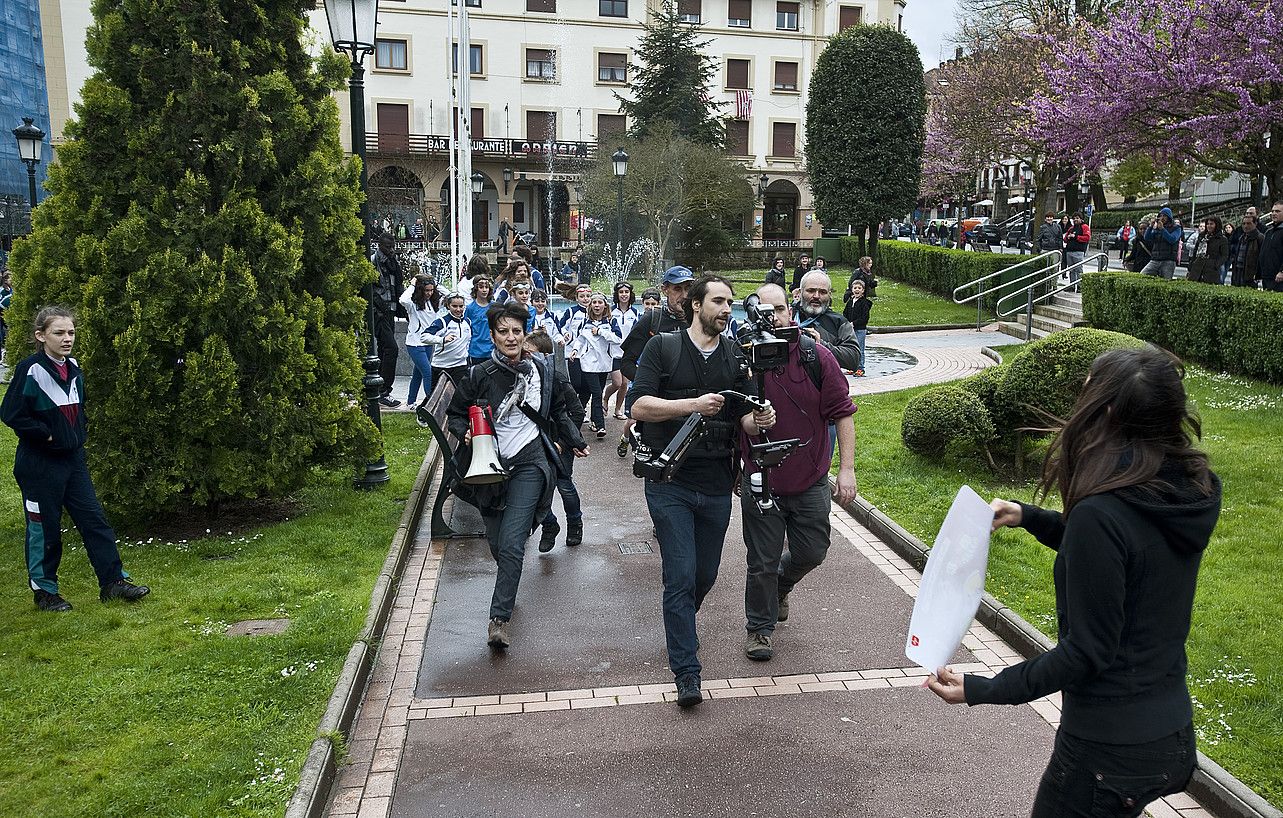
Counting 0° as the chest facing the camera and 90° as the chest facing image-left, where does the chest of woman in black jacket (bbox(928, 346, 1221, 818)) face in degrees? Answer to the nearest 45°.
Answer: approximately 135°

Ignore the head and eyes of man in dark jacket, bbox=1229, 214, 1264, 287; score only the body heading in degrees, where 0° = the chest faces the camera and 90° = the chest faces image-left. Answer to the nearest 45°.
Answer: approximately 45°

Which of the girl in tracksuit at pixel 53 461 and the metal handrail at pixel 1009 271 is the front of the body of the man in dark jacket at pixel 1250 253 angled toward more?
the girl in tracksuit

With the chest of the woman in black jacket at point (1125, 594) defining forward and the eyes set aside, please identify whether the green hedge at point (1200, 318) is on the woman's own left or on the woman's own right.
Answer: on the woman's own right

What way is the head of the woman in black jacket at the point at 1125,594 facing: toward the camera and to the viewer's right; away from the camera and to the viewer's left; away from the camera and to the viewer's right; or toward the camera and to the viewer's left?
away from the camera and to the viewer's left

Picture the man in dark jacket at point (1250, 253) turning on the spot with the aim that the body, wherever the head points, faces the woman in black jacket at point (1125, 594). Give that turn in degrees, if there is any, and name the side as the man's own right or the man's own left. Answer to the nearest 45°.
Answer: approximately 45° to the man's own left

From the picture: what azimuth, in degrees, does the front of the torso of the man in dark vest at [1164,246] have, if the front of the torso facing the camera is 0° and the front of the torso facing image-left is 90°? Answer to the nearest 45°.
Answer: approximately 45°
